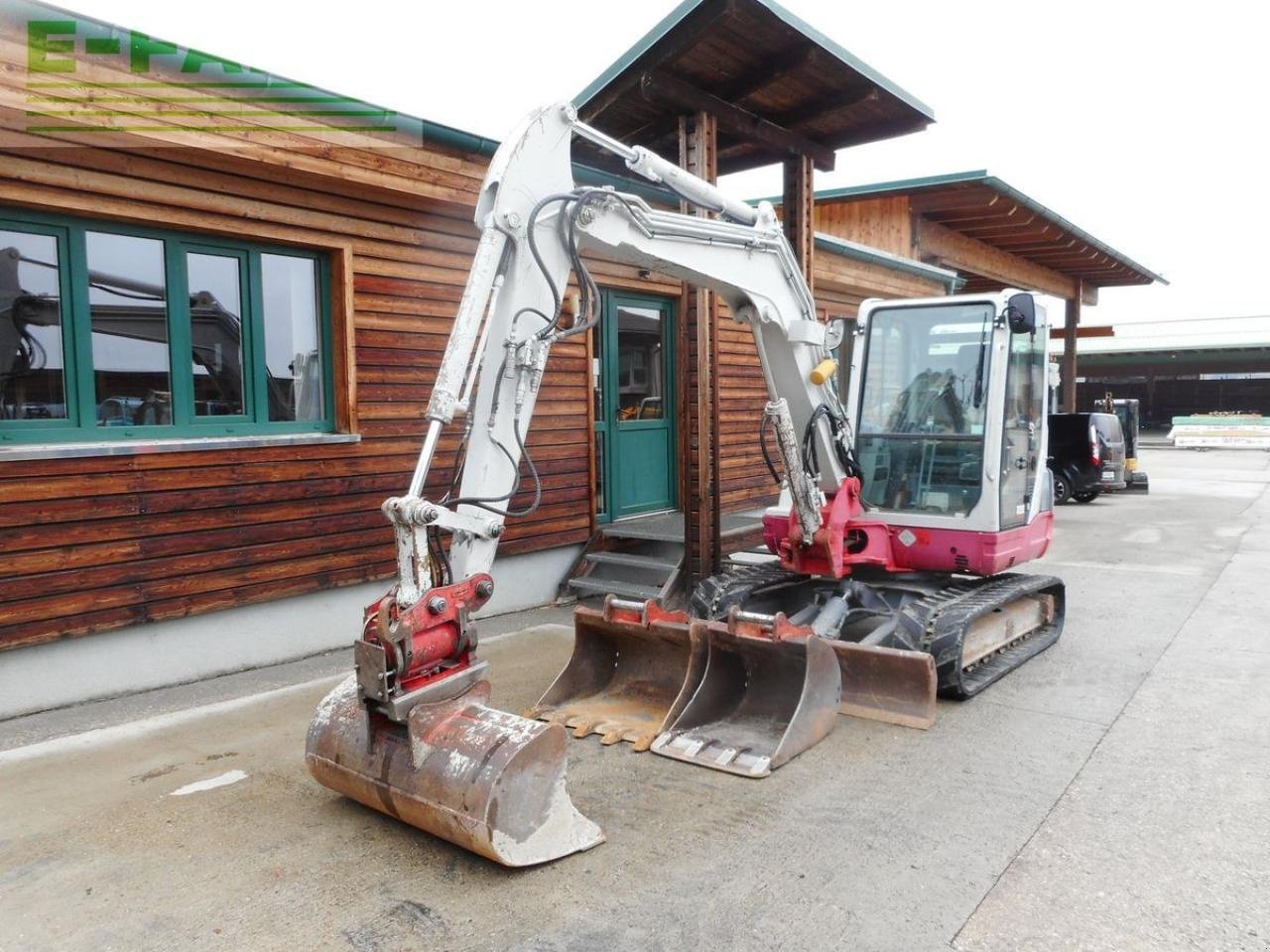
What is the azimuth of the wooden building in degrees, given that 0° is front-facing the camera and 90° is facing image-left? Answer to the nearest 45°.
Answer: approximately 315°

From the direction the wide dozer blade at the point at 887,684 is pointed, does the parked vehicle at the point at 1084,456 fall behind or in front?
behind

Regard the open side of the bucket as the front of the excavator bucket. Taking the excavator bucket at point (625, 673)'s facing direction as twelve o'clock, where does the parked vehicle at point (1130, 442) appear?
The parked vehicle is roughly at 6 o'clock from the excavator bucket.

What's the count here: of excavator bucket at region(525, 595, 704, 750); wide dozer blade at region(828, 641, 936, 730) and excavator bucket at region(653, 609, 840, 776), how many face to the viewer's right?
0

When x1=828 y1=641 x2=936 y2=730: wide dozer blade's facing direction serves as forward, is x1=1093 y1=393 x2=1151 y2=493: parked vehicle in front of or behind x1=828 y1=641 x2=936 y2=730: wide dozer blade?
behind

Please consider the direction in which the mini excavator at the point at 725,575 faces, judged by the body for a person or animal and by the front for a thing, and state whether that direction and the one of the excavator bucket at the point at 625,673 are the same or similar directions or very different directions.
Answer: same or similar directions

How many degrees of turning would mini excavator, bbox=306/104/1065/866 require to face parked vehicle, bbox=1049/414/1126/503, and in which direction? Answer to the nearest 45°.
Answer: approximately 180°

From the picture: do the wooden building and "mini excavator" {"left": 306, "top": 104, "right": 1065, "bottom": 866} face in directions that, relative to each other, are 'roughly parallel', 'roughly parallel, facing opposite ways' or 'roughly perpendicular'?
roughly perpendicular

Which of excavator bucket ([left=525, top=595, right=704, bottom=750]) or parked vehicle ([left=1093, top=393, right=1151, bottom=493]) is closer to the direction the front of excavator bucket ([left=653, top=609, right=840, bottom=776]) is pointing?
the excavator bucket

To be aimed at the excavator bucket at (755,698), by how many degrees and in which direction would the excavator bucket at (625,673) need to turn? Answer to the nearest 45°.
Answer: approximately 90° to its left

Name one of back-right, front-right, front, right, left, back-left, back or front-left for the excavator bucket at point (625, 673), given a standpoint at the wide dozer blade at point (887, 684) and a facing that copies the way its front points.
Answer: front-right

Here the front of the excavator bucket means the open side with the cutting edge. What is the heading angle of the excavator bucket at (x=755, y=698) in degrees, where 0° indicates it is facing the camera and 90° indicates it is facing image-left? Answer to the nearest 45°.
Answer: approximately 45°

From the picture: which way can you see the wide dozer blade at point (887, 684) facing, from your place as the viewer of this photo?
facing the viewer and to the left of the viewer

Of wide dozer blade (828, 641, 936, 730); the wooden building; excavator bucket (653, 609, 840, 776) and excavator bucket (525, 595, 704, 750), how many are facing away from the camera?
0

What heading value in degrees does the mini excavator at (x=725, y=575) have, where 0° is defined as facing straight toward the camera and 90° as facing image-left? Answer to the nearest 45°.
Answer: approximately 45°

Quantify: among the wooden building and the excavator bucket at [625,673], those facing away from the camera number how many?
0

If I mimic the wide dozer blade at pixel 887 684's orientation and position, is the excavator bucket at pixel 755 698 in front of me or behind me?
in front

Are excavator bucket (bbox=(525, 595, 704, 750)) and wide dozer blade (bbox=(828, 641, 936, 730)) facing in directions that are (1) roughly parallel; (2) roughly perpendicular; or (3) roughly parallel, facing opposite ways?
roughly parallel

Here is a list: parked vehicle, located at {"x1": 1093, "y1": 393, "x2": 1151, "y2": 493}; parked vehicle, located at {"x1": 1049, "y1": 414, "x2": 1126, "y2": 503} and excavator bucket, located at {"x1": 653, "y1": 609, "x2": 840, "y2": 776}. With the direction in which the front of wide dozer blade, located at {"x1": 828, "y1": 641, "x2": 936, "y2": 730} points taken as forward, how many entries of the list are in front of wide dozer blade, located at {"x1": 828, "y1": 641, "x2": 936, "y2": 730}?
1
